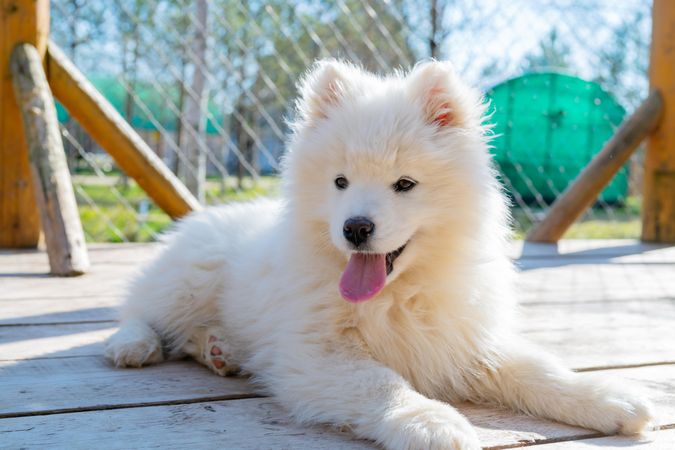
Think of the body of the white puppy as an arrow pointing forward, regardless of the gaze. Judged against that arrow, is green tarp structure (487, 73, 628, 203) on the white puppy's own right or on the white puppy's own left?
on the white puppy's own left

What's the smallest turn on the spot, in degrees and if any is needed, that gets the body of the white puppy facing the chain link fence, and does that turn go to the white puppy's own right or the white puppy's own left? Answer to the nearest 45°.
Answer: approximately 135° to the white puppy's own left

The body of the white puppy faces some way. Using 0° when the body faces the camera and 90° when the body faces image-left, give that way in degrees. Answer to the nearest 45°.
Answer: approximately 315°
